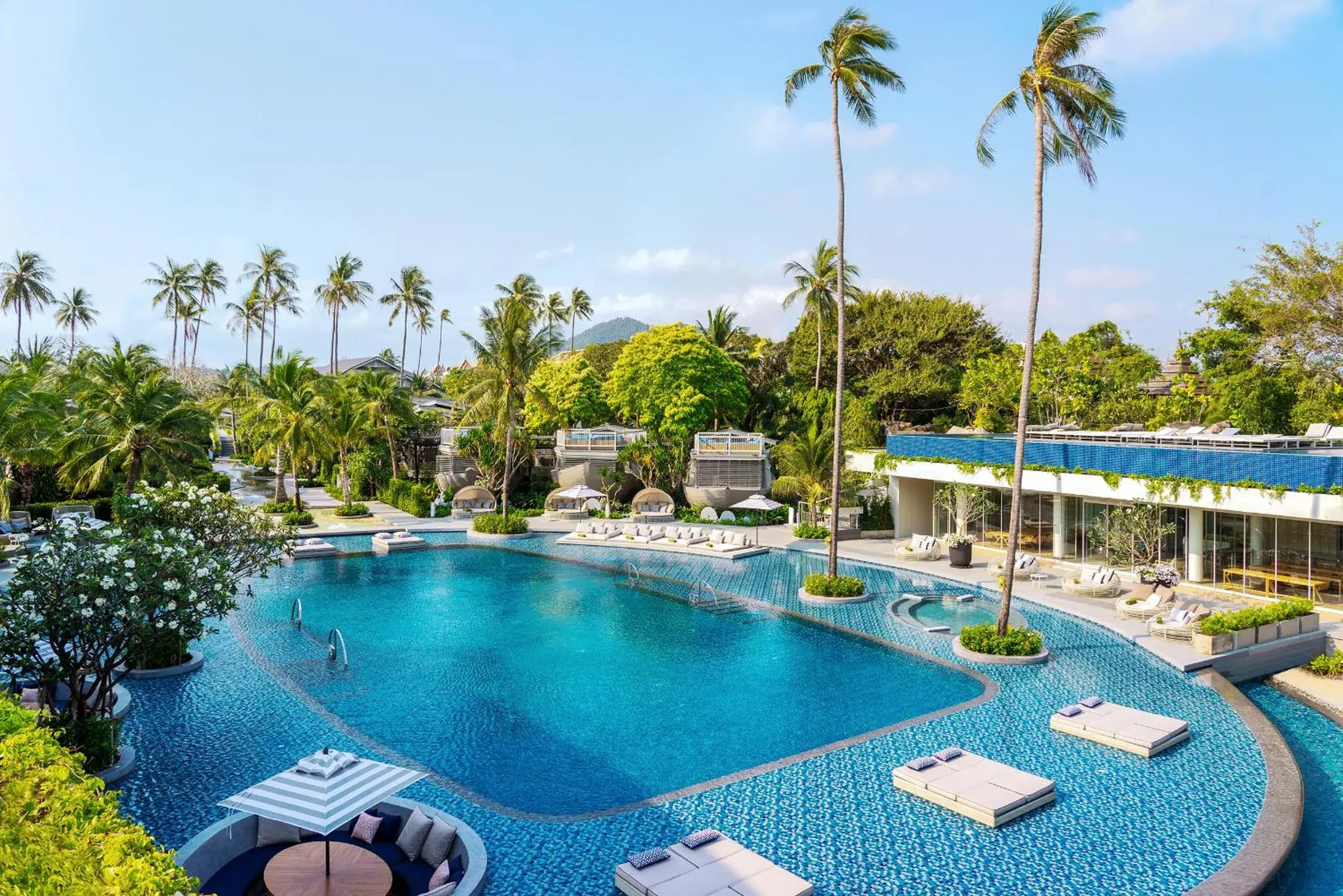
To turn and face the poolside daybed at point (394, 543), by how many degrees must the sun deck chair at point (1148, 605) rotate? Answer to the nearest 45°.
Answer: approximately 45° to its right

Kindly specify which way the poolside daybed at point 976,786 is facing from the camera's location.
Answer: facing the viewer and to the right of the viewer

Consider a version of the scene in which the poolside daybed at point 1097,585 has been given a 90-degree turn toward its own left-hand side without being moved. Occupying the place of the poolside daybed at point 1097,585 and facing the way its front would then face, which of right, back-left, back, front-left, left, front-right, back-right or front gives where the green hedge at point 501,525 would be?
back-right

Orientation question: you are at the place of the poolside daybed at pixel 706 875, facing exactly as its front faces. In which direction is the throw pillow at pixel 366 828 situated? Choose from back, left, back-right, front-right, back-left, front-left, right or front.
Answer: back-right

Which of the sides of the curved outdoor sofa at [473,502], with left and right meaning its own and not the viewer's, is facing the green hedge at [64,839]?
front

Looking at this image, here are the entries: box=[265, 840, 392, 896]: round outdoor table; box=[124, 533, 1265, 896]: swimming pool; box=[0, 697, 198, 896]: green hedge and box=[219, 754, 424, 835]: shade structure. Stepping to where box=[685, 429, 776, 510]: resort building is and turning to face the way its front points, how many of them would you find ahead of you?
4

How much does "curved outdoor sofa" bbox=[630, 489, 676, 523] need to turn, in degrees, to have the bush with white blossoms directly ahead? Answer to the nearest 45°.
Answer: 0° — it already faces it

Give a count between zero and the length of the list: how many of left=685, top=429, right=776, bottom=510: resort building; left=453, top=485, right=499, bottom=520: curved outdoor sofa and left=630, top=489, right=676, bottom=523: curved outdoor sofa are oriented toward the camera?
3

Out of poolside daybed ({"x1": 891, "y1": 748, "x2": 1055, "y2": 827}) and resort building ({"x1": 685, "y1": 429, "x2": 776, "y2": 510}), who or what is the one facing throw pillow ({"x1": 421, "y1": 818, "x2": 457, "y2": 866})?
the resort building

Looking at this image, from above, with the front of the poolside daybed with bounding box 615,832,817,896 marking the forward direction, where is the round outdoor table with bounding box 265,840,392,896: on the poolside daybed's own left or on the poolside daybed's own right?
on the poolside daybed's own right

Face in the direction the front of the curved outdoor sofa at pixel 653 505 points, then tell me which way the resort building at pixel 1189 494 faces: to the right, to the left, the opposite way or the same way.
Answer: to the right
